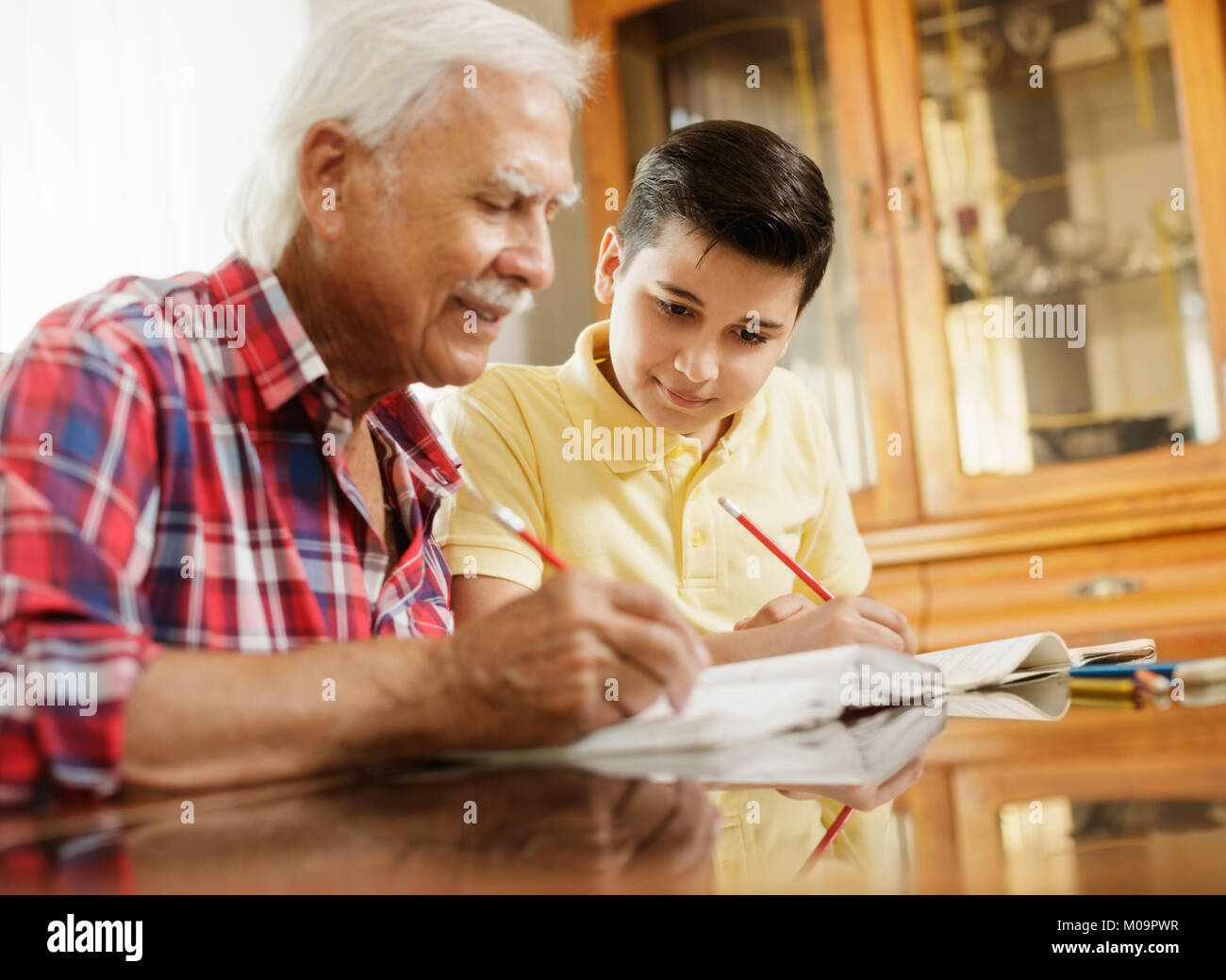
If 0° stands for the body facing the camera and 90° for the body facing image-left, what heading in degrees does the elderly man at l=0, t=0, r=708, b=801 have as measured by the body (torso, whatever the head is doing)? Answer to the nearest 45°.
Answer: approximately 315°

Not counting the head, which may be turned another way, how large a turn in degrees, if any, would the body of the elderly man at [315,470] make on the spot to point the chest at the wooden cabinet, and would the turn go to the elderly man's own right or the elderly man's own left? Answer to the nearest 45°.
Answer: approximately 90° to the elderly man's own left
